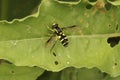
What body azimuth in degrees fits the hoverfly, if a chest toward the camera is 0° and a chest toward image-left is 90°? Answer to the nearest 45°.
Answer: approximately 135°
